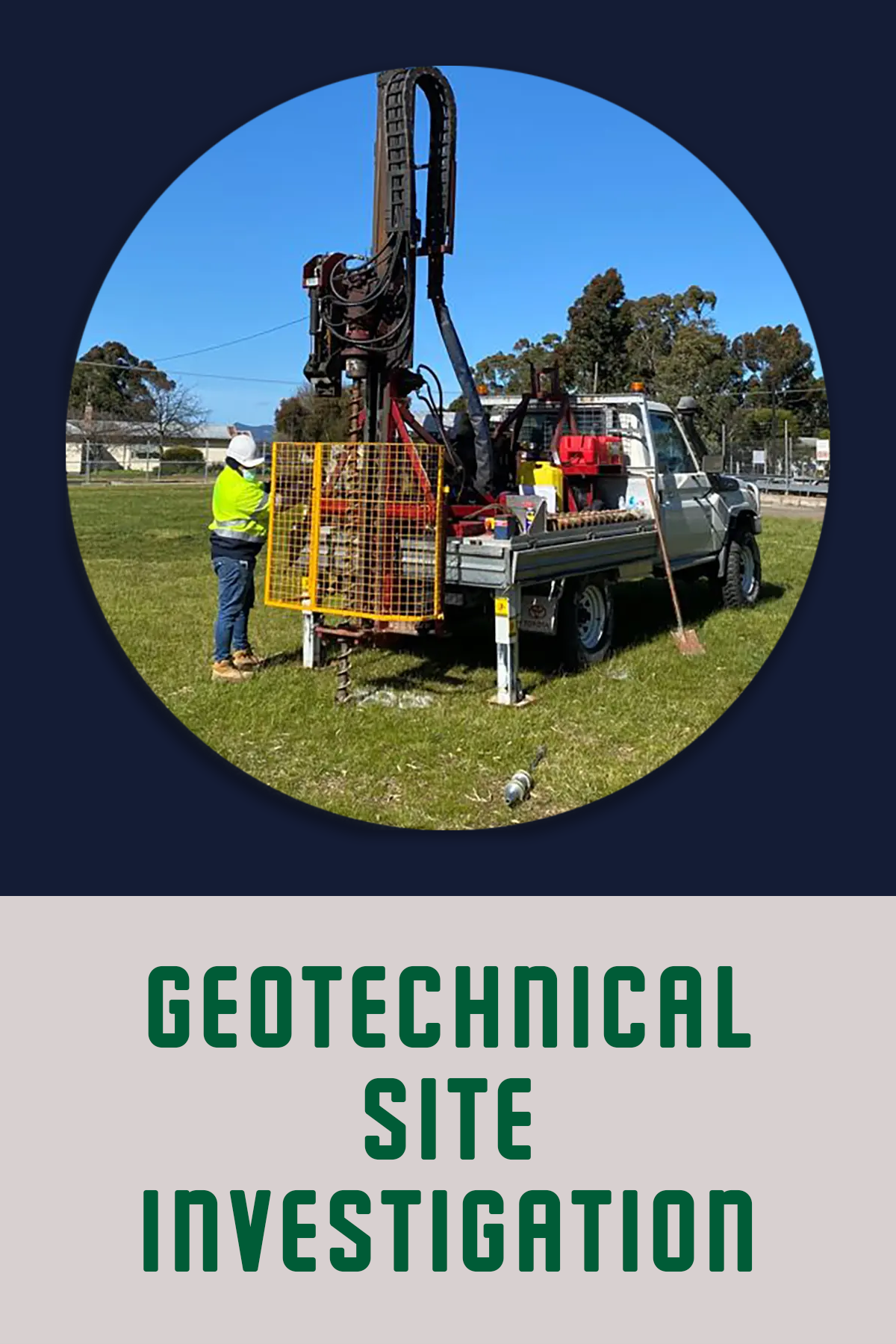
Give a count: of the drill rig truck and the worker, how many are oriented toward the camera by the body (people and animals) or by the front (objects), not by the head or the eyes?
0

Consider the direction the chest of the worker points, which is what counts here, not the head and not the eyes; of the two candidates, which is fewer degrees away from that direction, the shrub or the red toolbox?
the red toolbox

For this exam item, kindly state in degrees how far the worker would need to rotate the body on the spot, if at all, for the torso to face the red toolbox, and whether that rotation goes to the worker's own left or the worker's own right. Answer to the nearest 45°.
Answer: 0° — they already face it

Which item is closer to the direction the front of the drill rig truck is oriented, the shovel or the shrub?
the shovel

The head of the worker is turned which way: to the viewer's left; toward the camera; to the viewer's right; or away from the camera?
to the viewer's right

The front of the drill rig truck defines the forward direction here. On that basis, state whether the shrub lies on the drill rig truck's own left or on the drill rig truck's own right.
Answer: on the drill rig truck's own left

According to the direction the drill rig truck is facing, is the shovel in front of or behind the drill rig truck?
in front

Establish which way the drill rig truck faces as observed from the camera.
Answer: facing away from the viewer and to the right of the viewer

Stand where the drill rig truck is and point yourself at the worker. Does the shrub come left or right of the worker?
right

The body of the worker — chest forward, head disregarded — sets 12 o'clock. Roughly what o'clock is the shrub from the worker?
The shrub is roughly at 9 o'clock from the worker.

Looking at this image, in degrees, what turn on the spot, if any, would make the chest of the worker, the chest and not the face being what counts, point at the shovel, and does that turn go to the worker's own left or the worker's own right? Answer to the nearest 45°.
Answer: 0° — they already face it

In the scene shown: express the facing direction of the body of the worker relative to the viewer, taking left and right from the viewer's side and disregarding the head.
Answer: facing to the right of the viewer

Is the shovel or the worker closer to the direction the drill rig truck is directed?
the shovel
